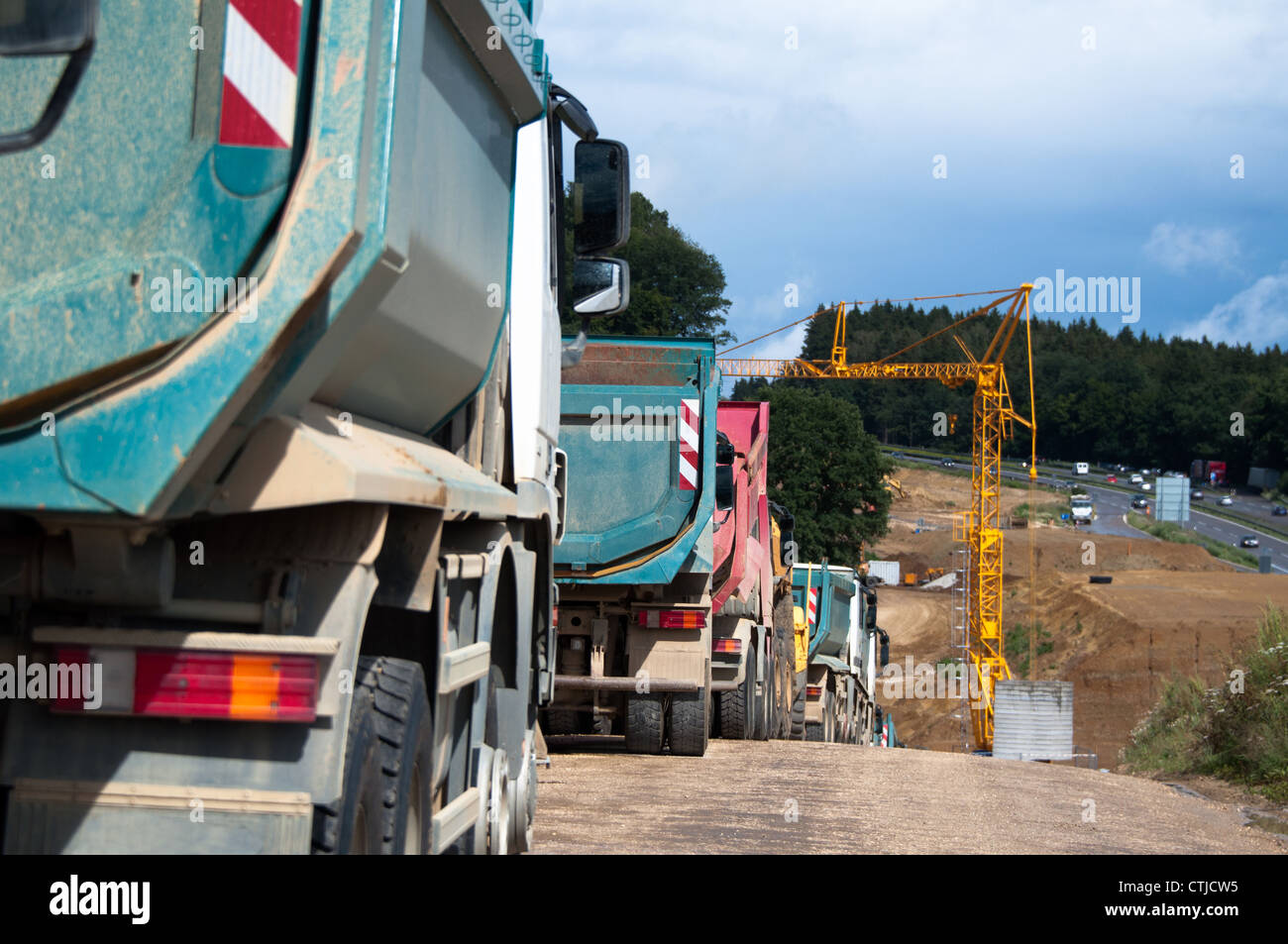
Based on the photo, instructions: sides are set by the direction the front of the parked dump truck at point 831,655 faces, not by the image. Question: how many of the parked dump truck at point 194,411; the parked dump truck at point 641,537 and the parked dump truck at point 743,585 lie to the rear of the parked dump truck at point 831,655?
3

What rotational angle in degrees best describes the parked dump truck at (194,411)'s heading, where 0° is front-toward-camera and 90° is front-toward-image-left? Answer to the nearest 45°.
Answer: approximately 180°

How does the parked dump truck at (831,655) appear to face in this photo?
away from the camera

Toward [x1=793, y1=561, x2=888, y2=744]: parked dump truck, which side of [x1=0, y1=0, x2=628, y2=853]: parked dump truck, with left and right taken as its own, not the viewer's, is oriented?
front

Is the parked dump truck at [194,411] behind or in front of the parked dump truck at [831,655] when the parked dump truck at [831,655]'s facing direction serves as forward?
behind

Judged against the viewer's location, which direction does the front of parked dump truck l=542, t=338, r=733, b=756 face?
facing away from the viewer

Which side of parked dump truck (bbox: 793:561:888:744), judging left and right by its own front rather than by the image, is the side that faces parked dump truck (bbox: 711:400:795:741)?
back

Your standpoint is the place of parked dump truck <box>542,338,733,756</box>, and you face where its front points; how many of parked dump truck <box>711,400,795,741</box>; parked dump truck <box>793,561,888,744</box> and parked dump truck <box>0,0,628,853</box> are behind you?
1

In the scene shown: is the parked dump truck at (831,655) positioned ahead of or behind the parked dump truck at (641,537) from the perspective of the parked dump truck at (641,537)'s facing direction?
ahead

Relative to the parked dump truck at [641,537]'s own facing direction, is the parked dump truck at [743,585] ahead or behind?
ahead

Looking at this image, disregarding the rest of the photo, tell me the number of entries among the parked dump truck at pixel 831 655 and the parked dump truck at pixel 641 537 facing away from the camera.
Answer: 2

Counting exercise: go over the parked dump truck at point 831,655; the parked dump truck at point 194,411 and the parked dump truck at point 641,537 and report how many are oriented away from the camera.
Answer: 3

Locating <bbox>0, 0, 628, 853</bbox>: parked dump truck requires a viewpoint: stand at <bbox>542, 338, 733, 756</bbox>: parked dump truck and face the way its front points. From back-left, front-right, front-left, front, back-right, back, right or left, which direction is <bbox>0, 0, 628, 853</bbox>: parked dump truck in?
back
